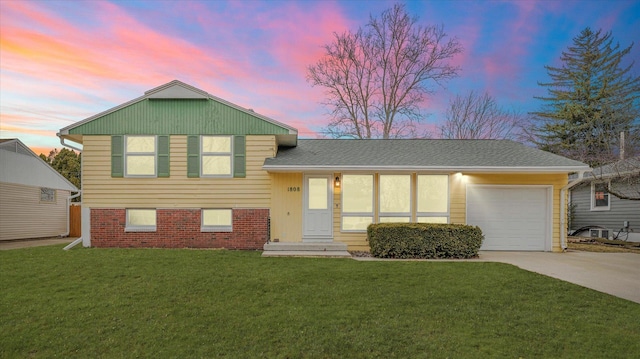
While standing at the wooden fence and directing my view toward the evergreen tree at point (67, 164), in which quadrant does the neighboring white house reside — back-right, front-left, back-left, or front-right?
back-left

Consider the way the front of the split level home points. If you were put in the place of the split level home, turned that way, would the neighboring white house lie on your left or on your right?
on your right

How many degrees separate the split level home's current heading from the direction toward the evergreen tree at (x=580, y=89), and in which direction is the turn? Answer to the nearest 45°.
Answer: approximately 135° to its left

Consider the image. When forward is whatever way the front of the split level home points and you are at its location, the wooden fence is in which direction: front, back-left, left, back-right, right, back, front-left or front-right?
back-right

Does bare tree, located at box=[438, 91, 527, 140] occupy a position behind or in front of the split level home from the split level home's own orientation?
behind

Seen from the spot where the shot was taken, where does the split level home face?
facing the viewer

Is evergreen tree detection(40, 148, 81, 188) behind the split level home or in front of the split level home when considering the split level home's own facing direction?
behind

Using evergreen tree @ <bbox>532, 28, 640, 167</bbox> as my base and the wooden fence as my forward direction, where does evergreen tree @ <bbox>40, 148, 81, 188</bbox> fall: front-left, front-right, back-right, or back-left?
front-right

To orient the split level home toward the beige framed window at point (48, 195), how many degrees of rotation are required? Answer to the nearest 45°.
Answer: approximately 135° to its right
